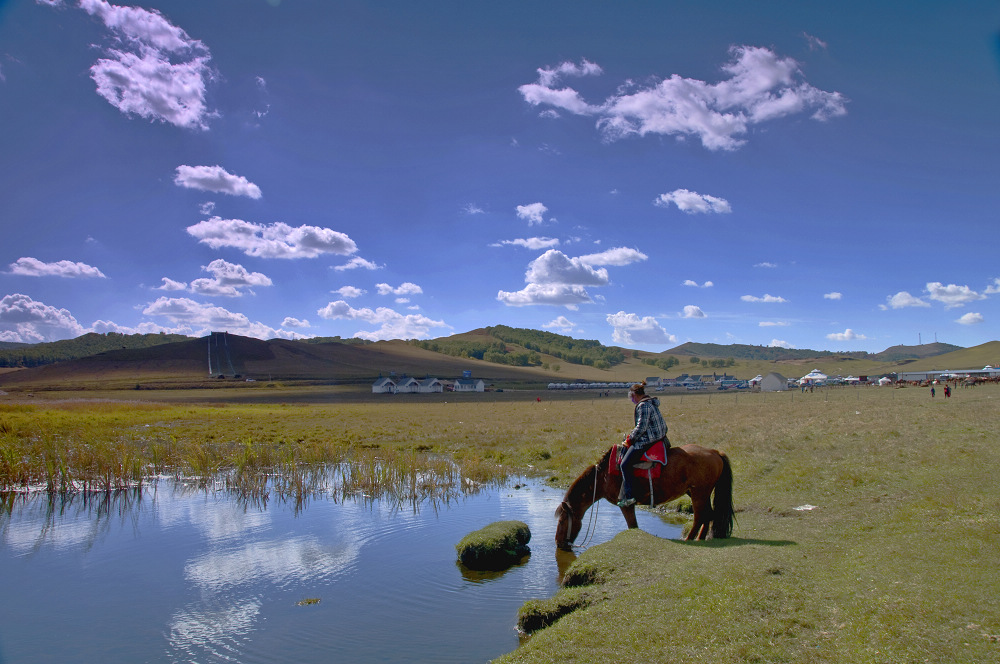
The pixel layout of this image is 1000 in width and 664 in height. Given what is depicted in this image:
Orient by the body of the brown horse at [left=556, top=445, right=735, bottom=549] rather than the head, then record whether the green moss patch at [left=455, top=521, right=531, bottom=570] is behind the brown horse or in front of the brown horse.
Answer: in front

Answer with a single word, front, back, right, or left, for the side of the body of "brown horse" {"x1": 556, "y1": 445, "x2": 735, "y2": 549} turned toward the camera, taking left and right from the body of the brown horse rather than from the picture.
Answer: left

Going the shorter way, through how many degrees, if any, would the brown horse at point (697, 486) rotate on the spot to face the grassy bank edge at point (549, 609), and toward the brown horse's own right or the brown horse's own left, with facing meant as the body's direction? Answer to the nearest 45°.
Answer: approximately 45° to the brown horse's own left

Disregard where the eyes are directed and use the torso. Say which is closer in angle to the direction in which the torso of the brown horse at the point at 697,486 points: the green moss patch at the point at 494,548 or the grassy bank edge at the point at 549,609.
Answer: the green moss patch

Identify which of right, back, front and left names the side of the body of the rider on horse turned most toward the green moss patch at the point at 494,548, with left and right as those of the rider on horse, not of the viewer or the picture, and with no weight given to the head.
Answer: front

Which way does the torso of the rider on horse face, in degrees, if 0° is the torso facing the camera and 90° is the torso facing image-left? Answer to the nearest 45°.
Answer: approximately 90°
